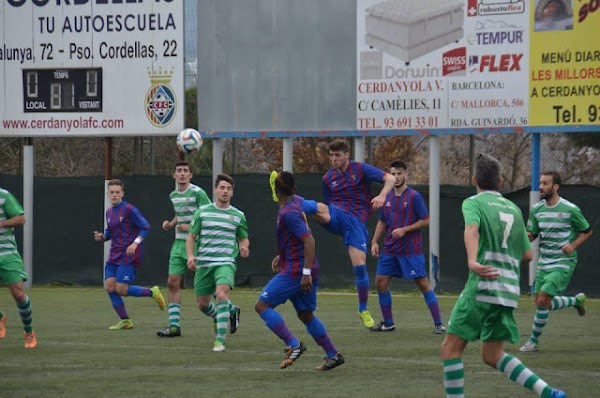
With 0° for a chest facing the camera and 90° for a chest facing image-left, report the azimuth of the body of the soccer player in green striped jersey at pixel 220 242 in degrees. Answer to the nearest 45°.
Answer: approximately 0°

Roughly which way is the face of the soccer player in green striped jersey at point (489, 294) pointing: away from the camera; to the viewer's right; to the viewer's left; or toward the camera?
away from the camera

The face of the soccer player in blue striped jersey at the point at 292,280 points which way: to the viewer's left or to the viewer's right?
to the viewer's left

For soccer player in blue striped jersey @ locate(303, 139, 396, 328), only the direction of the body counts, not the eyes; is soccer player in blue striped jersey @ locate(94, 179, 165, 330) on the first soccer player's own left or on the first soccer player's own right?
on the first soccer player's own right

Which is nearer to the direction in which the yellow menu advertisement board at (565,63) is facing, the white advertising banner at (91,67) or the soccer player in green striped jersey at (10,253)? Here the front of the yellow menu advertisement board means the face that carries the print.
the soccer player in green striped jersey

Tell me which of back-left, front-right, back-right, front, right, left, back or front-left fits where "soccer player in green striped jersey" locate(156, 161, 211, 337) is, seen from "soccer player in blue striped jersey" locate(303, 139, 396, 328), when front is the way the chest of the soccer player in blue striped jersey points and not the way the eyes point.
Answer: front-right

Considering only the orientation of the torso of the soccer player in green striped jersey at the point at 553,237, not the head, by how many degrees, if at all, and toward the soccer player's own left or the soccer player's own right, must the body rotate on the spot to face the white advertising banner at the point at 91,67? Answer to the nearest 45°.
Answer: approximately 90° to the soccer player's own right

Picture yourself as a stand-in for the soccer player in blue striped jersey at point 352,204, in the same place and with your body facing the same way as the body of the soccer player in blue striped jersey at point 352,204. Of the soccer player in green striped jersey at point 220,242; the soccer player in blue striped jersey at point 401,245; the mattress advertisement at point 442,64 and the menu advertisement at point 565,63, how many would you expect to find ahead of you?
1

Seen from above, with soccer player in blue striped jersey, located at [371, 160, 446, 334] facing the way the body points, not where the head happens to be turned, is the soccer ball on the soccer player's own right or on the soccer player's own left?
on the soccer player's own right

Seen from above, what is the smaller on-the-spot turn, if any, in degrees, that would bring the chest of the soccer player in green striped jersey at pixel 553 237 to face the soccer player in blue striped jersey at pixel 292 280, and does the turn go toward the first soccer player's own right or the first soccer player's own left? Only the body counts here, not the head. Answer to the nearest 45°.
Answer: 0° — they already face them

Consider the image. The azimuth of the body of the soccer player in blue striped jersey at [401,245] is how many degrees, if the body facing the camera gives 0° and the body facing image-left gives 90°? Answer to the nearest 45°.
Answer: approximately 45°

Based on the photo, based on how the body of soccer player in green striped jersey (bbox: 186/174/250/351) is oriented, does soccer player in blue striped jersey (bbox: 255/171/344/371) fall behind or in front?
in front
